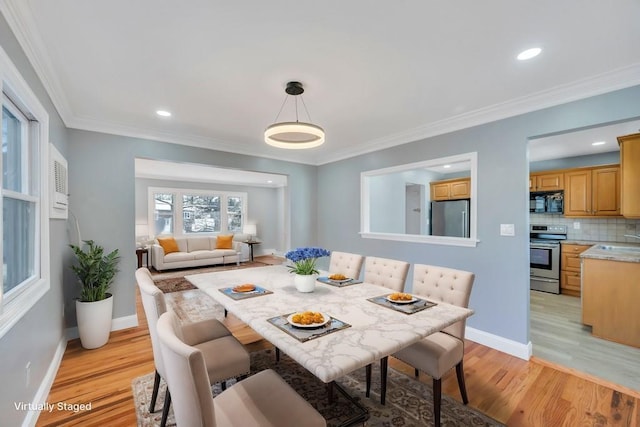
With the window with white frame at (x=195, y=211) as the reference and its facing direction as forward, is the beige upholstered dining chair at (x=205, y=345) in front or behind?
in front

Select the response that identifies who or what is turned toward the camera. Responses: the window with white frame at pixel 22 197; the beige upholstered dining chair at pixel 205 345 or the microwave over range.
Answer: the microwave over range

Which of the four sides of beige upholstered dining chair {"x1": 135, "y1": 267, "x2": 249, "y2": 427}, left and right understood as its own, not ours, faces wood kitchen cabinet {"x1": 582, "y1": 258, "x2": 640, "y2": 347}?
front

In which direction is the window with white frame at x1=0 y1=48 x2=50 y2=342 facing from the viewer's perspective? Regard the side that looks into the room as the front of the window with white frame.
to the viewer's right

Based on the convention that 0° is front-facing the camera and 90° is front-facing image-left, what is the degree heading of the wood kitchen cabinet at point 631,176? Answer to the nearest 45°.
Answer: approximately 90°

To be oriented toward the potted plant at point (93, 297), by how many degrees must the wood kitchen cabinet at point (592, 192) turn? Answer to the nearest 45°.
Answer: approximately 45° to its right

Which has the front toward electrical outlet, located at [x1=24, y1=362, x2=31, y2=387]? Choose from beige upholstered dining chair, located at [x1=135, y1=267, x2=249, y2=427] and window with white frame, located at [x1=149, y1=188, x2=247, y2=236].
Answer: the window with white frame

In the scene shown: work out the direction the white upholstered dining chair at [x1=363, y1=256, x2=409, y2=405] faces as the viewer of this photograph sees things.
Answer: facing the viewer and to the left of the viewer

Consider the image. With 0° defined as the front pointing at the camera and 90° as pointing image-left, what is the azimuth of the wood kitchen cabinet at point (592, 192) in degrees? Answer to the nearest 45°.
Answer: approximately 0°

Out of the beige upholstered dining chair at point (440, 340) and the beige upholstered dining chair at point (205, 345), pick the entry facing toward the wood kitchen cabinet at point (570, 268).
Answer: the beige upholstered dining chair at point (205, 345)
